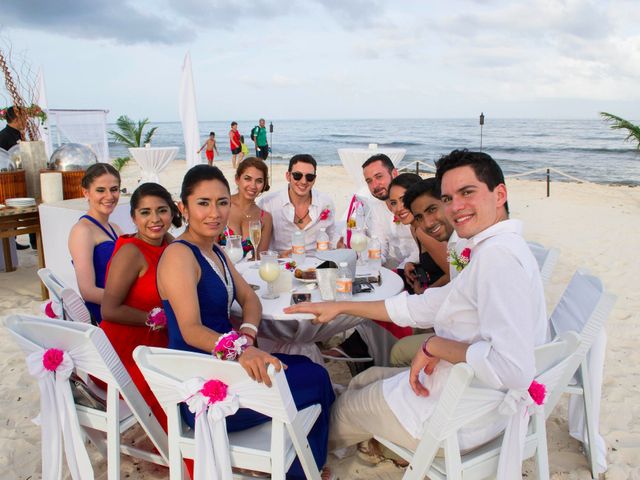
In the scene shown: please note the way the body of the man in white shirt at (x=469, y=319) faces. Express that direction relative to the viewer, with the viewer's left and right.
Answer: facing to the left of the viewer

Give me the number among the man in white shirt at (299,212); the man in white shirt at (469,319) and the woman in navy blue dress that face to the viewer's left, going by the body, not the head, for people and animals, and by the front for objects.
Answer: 1

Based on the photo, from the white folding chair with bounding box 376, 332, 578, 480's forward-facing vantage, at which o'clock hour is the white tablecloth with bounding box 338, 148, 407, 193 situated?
The white tablecloth is roughly at 1 o'clock from the white folding chair.

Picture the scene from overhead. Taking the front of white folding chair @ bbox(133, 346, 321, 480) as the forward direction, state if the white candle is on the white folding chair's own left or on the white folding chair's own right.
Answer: on the white folding chair's own left

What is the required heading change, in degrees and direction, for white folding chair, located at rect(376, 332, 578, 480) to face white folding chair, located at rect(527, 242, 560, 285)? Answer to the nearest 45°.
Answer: approximately 45° to its right

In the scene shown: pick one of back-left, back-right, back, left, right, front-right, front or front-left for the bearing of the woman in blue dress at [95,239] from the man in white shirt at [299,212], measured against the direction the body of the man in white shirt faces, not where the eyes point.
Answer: front-right

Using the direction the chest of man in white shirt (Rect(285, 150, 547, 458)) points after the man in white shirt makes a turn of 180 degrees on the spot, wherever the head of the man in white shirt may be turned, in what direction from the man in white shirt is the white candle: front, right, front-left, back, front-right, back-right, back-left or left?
back-left

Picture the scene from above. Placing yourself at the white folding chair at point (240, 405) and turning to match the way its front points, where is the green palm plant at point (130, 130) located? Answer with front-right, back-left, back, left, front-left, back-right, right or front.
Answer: front-left
